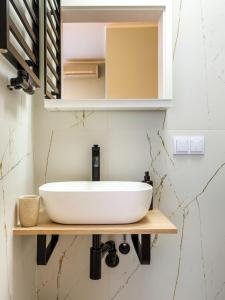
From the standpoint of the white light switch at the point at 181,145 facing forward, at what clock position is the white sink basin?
The white sink basin is roughly at 1 o'clock from the white light switch.

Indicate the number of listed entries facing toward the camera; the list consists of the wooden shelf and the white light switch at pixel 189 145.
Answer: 2

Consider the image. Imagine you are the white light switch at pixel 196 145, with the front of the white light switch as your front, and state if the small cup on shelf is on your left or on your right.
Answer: on your right

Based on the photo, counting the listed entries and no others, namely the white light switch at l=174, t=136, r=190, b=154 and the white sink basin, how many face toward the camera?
2

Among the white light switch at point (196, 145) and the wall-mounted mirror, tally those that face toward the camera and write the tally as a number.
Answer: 2

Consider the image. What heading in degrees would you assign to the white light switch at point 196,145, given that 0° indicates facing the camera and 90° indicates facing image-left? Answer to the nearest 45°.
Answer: approximately 0°
